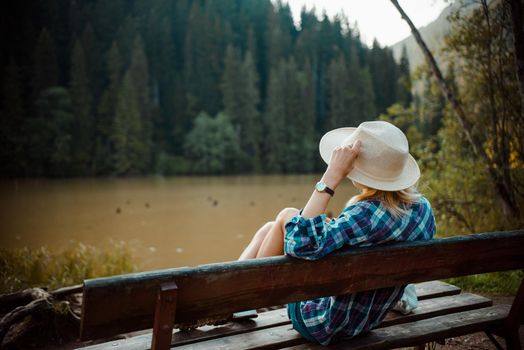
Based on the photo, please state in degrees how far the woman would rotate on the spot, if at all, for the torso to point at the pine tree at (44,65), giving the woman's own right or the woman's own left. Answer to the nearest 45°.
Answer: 0° — they already face it

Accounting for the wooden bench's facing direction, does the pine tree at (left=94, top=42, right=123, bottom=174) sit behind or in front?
in front

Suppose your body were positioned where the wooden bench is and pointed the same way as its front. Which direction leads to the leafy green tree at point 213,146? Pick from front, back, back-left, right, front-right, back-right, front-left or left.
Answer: front-right

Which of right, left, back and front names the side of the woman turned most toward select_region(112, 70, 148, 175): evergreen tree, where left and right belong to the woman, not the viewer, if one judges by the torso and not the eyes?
front

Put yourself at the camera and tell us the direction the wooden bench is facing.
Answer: facing away from the viewer and to the left of the viewer

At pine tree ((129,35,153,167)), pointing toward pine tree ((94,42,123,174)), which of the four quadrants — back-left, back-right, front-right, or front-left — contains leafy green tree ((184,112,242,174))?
back-left

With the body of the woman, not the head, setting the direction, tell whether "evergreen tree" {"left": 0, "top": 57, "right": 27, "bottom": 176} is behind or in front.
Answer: in front

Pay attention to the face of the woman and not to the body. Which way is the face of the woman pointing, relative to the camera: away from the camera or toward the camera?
away from the camera

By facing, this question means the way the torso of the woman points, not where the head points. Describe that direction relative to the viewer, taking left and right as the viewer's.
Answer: facing away from the viewer and to the left of the viewer

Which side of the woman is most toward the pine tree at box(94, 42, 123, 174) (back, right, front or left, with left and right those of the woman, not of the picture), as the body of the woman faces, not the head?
front

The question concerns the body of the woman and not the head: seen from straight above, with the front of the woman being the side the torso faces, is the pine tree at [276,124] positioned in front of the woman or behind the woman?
in front
